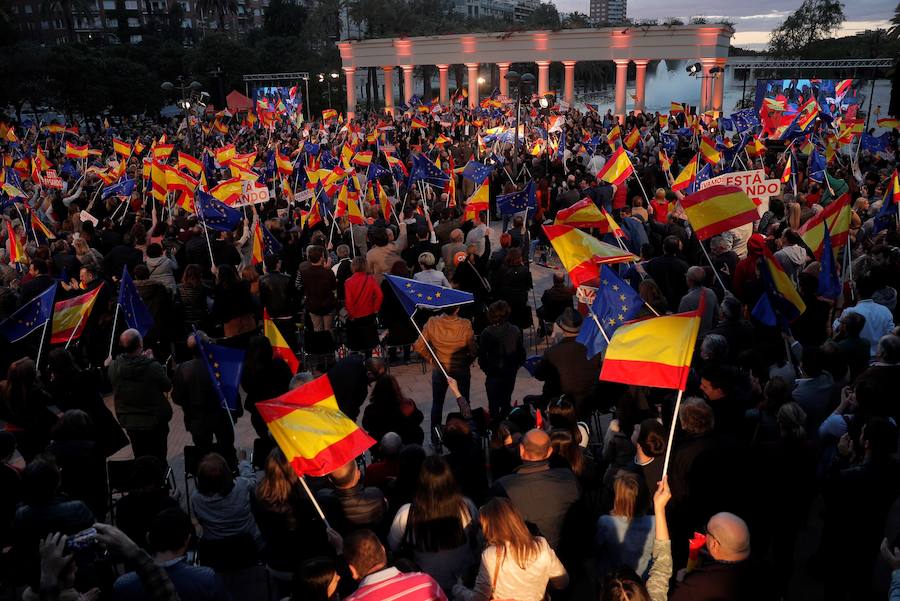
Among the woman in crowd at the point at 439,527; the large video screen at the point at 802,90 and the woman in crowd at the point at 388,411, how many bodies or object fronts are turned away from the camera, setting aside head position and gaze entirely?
2

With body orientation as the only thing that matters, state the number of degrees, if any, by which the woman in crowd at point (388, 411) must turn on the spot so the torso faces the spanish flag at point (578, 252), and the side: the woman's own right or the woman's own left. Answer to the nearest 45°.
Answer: approximately 45° to the woman's own right

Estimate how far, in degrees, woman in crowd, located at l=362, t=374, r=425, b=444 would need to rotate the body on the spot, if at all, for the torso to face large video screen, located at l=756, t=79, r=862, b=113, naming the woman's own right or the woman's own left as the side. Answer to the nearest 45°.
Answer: approximately 45° to the woman's own right

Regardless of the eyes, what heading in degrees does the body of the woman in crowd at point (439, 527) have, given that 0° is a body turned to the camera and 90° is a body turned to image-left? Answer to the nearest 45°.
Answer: approximately 180°

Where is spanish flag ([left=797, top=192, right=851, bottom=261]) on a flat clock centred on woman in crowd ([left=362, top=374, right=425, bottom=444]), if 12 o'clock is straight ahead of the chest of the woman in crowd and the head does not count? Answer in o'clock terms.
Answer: The spanish flag is roughly at 2 o'clock from the woman in crowd.

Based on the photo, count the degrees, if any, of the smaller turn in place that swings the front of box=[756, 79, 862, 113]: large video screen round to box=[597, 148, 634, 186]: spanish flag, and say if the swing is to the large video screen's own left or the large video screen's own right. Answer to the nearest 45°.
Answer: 0° — it already faces it

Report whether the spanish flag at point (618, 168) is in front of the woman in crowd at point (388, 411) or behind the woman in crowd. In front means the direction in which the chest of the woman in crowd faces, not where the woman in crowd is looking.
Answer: in front

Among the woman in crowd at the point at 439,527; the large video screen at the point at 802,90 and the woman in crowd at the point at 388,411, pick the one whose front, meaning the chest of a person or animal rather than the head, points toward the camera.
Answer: the large video screen

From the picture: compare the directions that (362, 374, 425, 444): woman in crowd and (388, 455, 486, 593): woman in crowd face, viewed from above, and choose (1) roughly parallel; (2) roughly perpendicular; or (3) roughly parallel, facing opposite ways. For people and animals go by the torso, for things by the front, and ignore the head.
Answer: roughly parallel

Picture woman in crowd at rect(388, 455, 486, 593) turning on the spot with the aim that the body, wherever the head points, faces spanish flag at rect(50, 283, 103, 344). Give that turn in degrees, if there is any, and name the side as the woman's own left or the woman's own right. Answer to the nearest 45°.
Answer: approximately 45° to the woman's own left

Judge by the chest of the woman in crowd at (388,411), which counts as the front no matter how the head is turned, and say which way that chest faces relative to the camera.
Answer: away from the camera

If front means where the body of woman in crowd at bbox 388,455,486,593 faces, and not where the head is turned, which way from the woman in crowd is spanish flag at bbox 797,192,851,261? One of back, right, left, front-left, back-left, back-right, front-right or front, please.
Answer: front-right

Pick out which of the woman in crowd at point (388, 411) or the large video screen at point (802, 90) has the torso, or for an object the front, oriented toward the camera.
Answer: the large video screen

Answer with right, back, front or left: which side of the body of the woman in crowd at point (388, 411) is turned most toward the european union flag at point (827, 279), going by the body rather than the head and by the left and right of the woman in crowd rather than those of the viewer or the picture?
right

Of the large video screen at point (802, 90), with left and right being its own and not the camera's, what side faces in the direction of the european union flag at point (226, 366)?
front

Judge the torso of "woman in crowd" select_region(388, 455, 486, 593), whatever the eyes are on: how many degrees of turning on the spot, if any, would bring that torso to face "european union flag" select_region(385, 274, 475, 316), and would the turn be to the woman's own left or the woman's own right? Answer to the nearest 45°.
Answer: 0° — they already face it

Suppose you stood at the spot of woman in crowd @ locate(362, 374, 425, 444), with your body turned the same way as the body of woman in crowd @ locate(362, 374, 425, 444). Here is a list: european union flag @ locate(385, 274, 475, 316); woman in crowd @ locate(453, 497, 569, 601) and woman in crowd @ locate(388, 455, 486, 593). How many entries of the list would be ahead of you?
1

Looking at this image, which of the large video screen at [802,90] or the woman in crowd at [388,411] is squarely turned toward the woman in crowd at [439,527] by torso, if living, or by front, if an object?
the large video screen

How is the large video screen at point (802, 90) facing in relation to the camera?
toward the camera
